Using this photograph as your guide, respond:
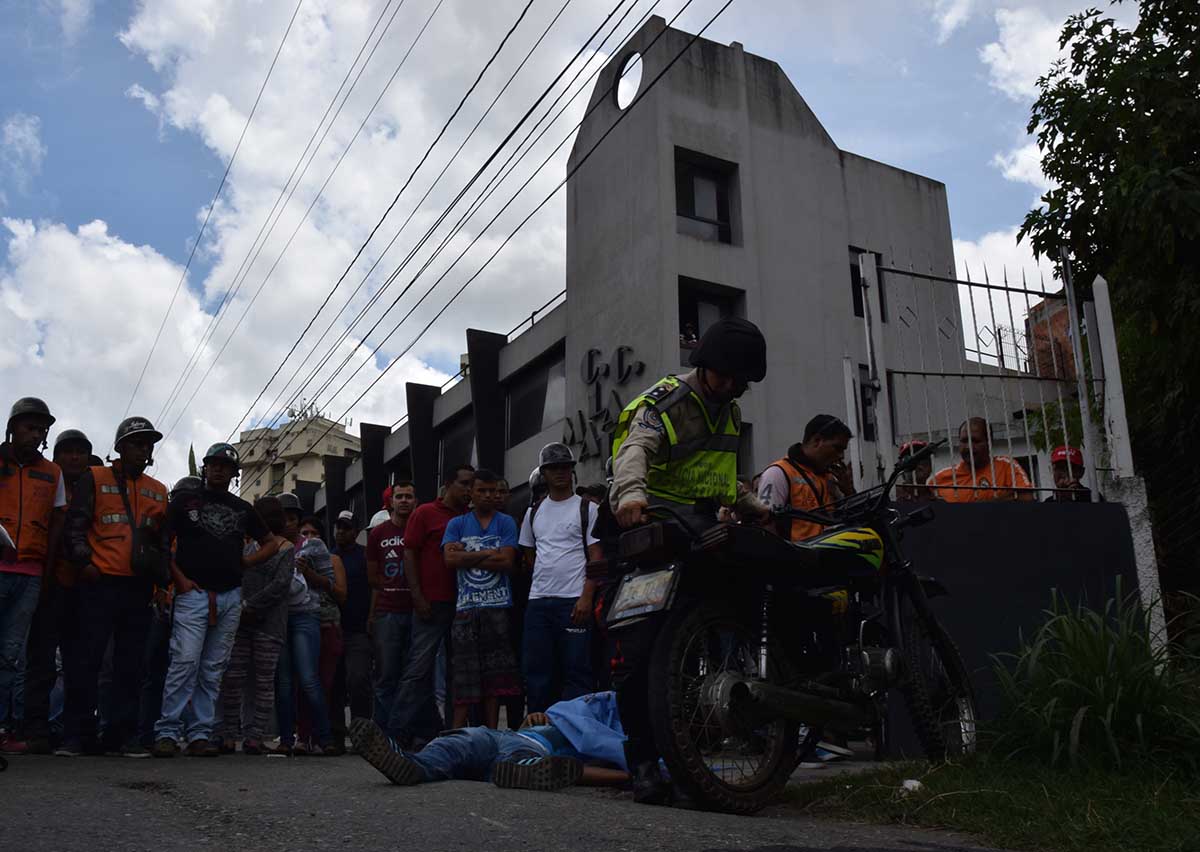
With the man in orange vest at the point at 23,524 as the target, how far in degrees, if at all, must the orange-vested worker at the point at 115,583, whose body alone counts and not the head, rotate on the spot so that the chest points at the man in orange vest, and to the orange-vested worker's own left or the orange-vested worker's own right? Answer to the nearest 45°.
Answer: approximately 135° to the orange-vested worker's own right

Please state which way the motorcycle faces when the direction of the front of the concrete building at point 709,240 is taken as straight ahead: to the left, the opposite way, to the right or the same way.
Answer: the opposite way

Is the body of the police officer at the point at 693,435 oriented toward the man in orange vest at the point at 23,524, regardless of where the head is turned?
no

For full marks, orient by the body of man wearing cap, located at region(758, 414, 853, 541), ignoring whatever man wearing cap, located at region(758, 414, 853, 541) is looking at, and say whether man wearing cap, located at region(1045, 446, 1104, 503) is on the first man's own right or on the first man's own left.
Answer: on the first man's own left

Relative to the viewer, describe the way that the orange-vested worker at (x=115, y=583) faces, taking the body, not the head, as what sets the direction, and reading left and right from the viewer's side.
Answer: facing the viewer and to the right of the viewer

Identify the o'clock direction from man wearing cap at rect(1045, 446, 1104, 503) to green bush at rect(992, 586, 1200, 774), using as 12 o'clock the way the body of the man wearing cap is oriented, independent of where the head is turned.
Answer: The green bush is roughly at 12 o'clock from the man wearing cap.

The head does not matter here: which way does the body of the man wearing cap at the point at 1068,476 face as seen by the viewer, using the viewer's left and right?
facing the viewer

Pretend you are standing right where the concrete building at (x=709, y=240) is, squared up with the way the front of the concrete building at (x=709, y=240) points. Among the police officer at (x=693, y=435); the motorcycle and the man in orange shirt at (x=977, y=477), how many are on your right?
0

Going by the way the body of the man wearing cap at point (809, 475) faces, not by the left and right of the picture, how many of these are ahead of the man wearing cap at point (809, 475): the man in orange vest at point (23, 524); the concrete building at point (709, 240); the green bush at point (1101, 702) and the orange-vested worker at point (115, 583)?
1

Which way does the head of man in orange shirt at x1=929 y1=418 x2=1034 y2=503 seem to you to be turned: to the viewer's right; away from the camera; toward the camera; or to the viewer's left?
toward the camera

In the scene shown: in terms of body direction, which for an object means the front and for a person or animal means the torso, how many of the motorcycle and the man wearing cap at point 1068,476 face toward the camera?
1

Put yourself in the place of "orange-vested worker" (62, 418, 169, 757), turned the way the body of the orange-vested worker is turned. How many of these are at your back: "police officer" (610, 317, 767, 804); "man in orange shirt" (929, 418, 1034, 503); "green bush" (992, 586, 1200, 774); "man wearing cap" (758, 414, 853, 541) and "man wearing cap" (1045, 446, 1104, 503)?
0

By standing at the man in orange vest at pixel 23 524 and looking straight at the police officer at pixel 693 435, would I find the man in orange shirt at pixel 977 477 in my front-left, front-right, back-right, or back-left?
front-left

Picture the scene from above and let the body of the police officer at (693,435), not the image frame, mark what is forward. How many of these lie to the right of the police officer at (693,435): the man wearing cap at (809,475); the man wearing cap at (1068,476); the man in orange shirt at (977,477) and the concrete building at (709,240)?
0

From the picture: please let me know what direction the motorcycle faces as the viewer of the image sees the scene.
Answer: facing away from the viewer and to the right of the viewer

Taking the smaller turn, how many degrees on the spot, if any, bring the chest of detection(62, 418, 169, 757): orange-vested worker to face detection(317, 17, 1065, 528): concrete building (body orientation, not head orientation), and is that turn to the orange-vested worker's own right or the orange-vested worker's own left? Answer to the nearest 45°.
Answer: approximately 90° to the orange-vested worker's own left

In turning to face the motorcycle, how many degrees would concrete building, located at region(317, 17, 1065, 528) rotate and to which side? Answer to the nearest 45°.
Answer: approximately 45° to its left

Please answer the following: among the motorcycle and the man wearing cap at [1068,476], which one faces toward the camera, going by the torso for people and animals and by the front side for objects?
the man wearing cap
